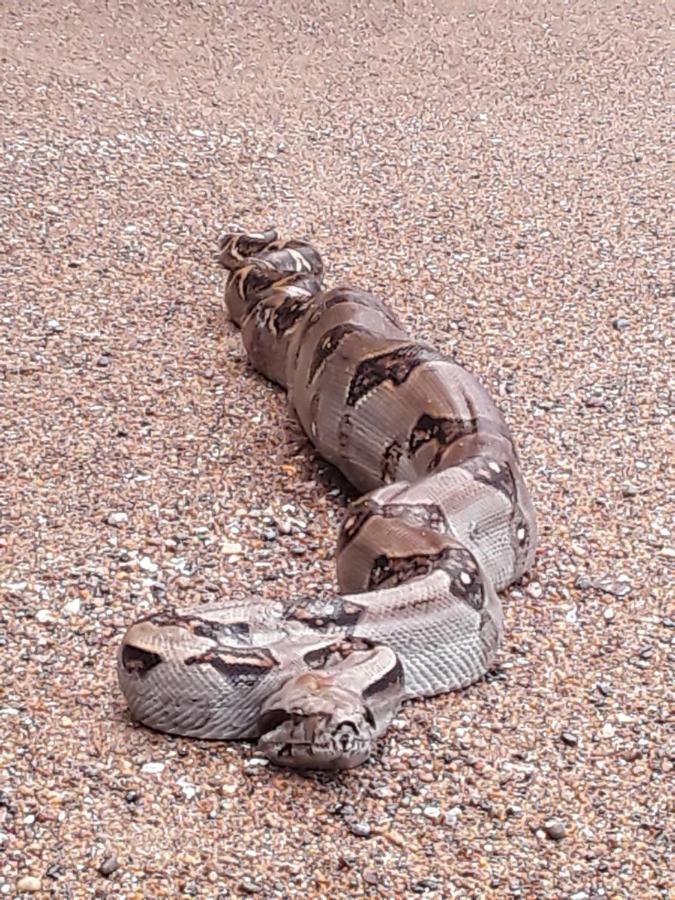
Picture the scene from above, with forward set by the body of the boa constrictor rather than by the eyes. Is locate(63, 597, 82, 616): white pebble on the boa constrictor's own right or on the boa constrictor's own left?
on the boa constrictor's own right

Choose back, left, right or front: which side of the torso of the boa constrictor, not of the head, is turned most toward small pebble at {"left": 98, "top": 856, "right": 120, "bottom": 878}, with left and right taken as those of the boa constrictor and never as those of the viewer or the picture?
front

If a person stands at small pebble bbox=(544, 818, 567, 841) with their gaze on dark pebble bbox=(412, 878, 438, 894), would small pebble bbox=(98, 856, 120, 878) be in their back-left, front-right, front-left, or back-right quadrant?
front-right

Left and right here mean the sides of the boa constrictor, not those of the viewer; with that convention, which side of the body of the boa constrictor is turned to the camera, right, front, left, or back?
front

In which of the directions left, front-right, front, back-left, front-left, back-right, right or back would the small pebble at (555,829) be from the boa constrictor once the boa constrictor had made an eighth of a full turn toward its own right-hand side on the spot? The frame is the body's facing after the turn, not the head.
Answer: left

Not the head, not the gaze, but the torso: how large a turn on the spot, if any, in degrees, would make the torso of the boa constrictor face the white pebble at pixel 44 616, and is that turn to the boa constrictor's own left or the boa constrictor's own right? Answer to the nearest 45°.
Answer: approximately 90° to the boa constrictor's own right

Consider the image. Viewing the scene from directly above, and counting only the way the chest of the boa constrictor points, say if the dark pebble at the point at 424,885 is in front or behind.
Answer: in front

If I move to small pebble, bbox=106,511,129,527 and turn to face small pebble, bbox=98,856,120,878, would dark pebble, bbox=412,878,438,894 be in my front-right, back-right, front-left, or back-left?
front-left

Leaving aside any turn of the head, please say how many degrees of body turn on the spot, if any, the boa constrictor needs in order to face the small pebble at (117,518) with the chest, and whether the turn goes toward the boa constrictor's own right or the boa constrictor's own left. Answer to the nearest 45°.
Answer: approximately 135° to the boa constrictor's own right

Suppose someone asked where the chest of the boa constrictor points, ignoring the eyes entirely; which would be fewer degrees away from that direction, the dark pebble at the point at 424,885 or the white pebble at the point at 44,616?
the dark pebble

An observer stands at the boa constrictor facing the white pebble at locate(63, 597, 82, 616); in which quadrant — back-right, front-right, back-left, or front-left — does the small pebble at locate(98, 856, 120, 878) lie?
front-left
